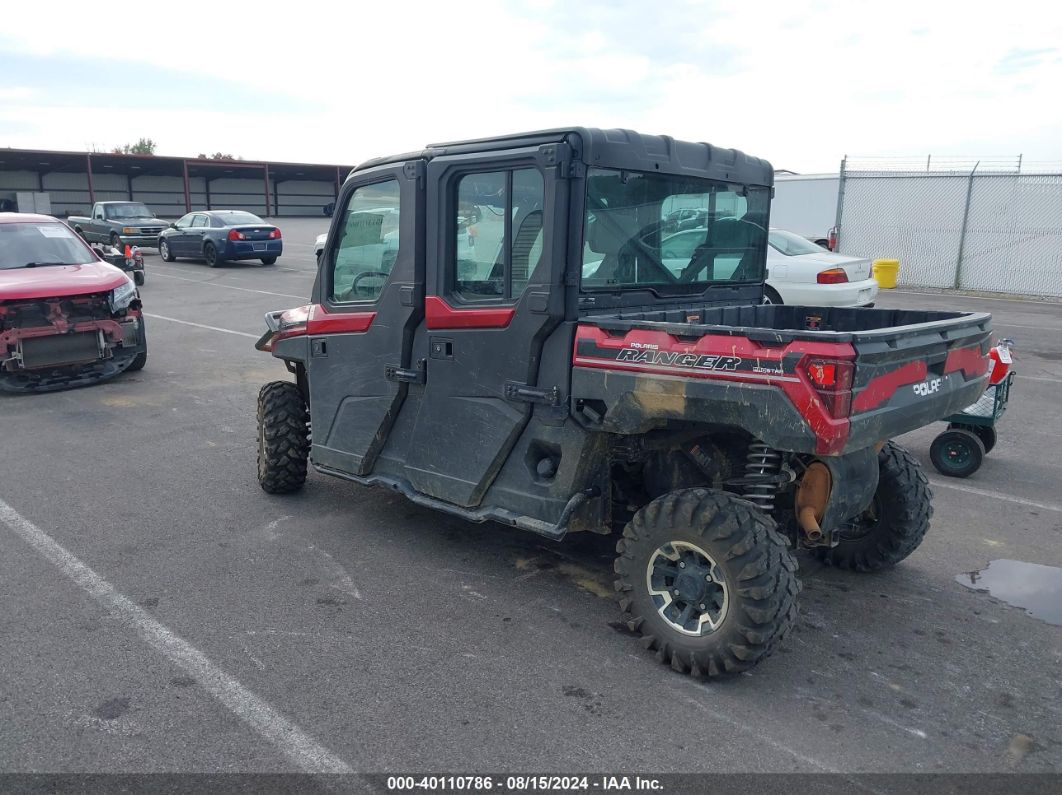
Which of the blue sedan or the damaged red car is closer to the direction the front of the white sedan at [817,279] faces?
the blue sedan

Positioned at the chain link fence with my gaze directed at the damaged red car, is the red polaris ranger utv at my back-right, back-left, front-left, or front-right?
front-left

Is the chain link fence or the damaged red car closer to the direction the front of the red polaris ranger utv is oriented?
the damaged red car

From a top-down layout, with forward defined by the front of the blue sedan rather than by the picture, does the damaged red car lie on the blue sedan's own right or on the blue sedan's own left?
on the blue sedan's own left

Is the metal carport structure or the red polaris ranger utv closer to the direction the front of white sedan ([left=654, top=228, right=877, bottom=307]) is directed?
the metal carport structure

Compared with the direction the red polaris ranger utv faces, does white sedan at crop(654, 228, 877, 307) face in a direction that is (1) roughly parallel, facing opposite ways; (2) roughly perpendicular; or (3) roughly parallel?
roughly parallel

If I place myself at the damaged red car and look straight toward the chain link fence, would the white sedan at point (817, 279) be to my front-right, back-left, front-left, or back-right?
front-right

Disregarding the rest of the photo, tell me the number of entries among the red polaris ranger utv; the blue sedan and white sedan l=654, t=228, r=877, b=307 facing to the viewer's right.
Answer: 0

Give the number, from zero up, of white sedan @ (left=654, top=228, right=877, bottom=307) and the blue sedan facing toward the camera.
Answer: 0

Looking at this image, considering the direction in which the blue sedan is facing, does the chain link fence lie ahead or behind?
behind

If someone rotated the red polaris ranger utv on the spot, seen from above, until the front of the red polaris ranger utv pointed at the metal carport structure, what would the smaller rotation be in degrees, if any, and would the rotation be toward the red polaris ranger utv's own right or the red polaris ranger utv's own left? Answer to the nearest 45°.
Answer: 0° — it already faces it

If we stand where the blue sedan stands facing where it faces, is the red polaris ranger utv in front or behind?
behind

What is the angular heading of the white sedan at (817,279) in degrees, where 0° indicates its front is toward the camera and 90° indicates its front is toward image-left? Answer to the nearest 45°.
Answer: approximately 135°

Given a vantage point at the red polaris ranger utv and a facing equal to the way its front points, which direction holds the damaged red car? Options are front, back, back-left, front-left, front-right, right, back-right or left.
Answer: front

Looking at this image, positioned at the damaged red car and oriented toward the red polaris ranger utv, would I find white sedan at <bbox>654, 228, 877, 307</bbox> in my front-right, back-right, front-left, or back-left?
front-left

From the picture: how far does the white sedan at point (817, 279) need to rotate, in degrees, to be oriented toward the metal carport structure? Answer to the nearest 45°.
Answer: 0° — it already faces it

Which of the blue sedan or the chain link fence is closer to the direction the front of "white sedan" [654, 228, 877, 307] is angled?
the blue sedan

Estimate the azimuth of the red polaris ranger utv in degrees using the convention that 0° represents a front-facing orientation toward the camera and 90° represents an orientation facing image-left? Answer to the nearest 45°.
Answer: approximately 135°

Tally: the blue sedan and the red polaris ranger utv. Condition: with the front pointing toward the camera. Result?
0

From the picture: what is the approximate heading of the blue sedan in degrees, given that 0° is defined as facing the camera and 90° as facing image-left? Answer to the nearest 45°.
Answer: approximately 135°
